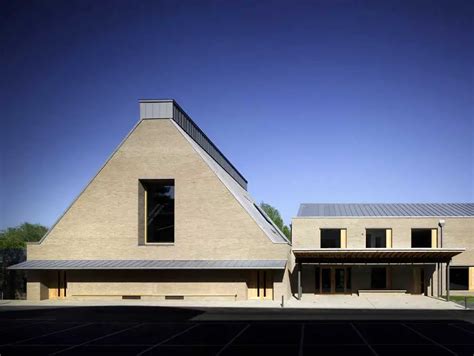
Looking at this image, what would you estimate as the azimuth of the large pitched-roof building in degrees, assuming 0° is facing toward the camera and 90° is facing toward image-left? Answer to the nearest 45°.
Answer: approximately 0°
